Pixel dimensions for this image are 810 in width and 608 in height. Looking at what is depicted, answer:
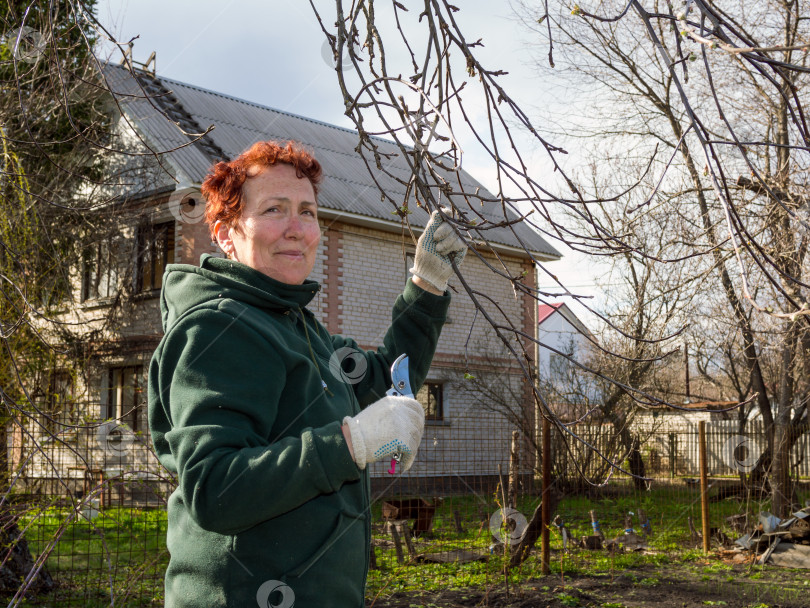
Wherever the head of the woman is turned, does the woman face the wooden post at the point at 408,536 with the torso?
no

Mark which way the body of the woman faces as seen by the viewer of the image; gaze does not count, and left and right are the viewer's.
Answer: facing the viewer and to the right of the viewer

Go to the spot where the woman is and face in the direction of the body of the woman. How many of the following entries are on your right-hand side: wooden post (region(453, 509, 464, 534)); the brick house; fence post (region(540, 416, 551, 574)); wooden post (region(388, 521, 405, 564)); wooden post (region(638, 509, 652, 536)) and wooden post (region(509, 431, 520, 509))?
0

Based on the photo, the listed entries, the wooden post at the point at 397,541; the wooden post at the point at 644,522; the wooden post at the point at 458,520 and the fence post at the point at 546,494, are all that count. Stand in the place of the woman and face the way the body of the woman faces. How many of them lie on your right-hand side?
0

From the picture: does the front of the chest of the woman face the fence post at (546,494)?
no

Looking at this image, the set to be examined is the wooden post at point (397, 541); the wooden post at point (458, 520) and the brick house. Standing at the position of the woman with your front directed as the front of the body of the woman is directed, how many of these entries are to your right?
0

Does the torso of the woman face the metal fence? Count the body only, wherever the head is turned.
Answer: no

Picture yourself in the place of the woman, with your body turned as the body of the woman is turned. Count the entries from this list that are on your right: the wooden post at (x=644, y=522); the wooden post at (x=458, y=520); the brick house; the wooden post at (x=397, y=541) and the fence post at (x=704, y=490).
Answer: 0

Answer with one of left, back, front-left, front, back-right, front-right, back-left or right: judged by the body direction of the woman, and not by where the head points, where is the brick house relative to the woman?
back-left

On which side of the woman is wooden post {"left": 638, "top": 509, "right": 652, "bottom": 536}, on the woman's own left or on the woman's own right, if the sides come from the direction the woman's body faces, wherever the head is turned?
on the woman's own left

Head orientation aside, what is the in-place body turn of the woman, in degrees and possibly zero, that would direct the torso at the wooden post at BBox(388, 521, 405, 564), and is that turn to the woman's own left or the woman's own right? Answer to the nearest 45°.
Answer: approximately 135° to the woman's own left
